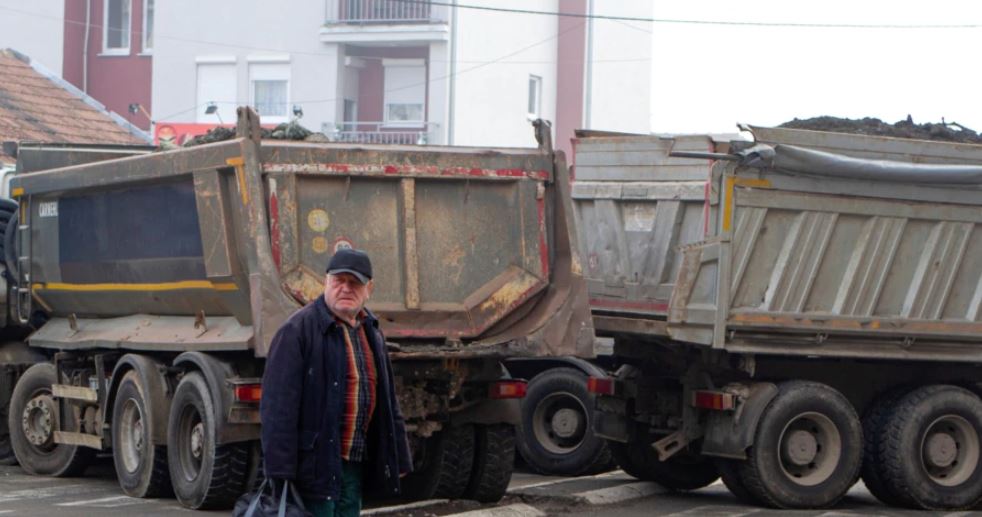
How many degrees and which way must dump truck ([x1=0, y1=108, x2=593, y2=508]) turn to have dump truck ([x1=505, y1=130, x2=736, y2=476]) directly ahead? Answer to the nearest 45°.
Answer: approximately 90° to its right

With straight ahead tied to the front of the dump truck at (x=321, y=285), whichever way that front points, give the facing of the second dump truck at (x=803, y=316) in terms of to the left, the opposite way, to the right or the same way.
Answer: to the right

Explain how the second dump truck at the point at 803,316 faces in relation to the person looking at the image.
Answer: facing away from the viewer and to the right of the viewer

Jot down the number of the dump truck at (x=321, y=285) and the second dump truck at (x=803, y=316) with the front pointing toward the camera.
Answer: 0

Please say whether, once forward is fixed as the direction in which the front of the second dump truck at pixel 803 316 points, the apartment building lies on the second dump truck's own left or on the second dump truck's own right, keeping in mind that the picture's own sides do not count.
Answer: on the second dump truck's own left

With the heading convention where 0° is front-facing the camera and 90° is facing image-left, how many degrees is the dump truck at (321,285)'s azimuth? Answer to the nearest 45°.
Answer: approximately 135°

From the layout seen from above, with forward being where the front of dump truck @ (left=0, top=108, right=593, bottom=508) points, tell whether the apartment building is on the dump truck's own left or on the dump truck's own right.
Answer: on the dump truck's own right
